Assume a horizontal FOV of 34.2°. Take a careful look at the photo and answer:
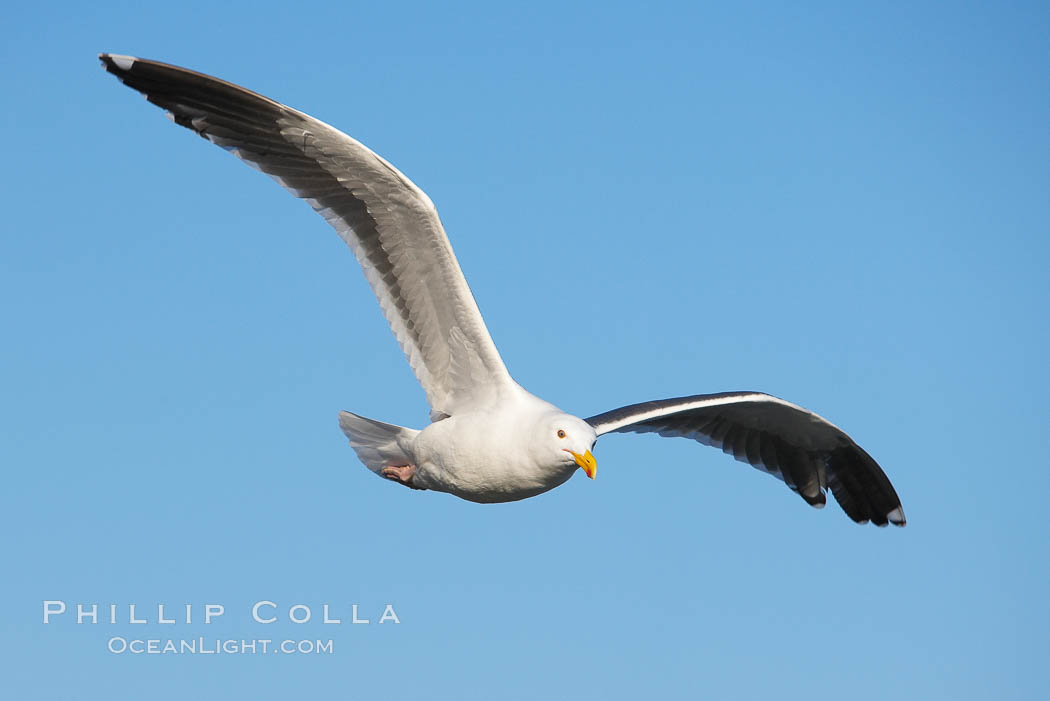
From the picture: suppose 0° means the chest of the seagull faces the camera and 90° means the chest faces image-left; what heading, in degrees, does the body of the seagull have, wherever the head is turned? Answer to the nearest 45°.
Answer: approximately 315°
